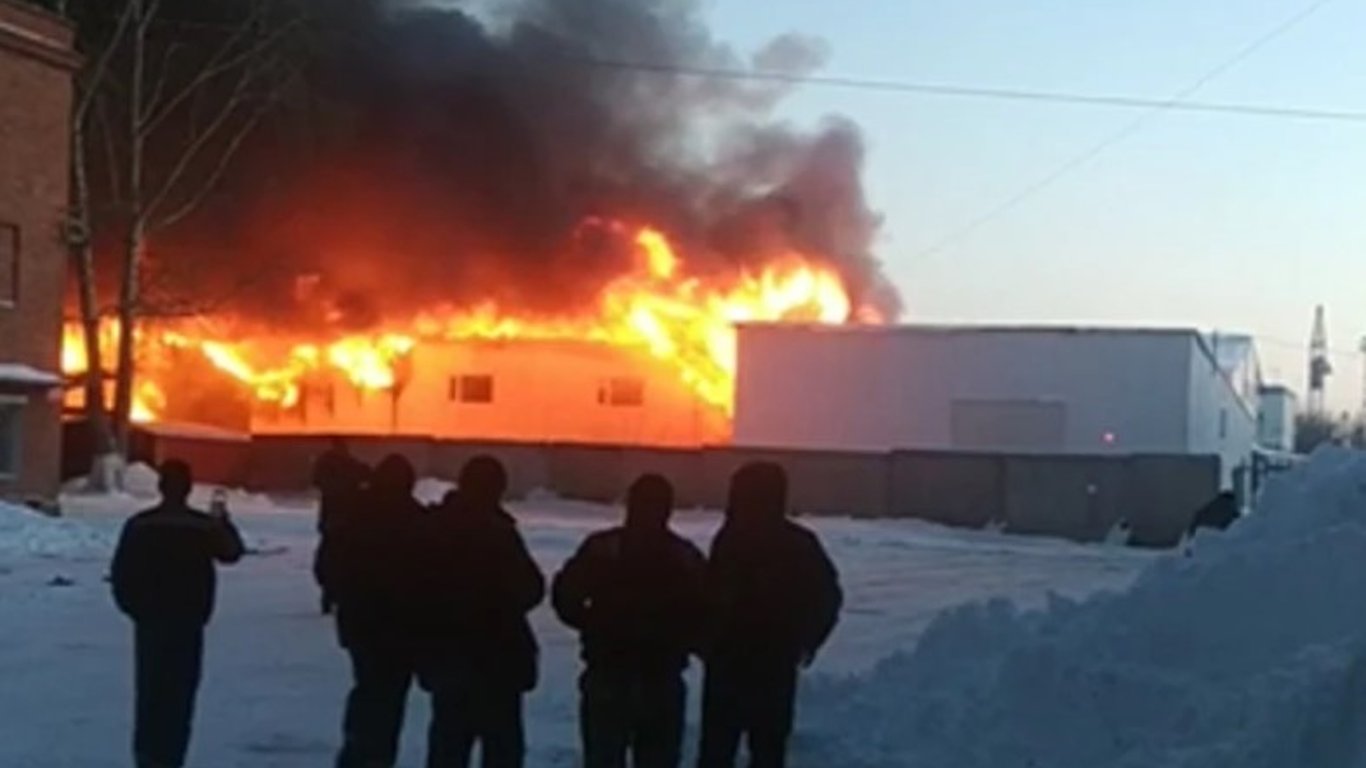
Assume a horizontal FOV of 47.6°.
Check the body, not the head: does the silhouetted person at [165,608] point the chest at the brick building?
yes

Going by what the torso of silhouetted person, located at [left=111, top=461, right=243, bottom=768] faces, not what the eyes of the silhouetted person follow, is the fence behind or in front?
in front

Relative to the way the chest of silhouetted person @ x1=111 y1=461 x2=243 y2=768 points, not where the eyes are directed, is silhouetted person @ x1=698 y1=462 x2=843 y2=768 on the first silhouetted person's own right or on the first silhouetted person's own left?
on the first silhouetted person's own right

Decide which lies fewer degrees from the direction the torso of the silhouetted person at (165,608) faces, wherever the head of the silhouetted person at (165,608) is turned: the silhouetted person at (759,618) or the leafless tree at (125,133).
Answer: the leafless tree

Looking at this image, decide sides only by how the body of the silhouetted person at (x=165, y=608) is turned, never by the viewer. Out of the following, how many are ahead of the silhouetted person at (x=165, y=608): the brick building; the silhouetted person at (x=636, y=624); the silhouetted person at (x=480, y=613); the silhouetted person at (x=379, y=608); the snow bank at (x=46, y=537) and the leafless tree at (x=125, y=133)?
3

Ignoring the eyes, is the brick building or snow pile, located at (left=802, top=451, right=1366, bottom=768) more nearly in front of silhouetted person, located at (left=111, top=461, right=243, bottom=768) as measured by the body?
the brick building

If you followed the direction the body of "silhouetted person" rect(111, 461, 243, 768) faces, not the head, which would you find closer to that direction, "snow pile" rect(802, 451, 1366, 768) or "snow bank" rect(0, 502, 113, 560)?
the snow bank

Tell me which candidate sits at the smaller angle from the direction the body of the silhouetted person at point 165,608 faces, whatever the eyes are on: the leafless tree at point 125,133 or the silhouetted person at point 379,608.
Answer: the leafless tree

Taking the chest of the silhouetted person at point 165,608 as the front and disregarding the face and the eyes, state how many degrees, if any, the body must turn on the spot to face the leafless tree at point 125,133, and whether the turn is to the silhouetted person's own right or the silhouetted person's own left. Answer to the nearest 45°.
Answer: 0° — they already face it

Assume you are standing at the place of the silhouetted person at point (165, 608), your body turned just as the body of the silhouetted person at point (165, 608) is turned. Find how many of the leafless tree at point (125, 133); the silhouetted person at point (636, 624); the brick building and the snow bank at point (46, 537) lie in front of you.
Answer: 3

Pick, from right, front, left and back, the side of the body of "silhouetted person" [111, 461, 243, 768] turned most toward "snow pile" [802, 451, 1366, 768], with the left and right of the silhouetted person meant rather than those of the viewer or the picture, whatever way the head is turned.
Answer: right

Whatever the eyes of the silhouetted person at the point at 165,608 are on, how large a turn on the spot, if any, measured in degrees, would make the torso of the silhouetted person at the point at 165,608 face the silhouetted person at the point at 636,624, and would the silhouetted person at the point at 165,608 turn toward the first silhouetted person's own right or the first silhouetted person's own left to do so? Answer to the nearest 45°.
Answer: approximately 135° to the first silhouetted person's own right

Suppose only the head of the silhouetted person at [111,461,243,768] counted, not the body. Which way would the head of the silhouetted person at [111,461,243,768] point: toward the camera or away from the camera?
away from the camera

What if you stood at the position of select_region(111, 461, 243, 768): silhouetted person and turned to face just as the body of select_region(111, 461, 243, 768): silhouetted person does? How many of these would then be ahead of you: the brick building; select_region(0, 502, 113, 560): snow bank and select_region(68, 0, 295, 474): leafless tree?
3

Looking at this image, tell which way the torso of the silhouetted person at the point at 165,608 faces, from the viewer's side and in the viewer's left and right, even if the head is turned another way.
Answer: facing away from the viewer
